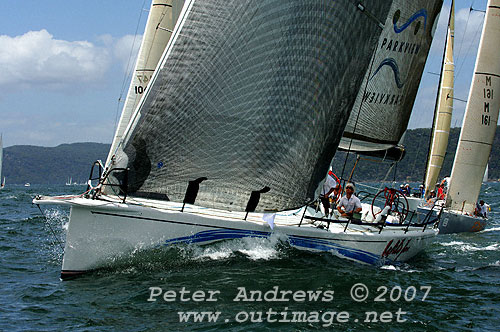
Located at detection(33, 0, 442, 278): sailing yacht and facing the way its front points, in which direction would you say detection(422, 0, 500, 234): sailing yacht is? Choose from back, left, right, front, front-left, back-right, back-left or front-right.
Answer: back

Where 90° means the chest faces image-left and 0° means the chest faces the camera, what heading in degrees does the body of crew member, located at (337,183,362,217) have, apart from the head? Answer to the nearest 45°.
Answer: approximately 0°

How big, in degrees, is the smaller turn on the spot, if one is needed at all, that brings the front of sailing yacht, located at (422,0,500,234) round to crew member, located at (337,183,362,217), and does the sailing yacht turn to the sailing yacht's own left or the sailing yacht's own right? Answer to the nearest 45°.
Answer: approximately 45° to the sailing yacht's own left

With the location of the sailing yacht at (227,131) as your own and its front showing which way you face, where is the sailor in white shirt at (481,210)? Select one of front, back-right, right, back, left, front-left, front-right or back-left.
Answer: back

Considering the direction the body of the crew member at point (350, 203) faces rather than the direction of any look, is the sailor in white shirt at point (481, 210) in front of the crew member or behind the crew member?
behind

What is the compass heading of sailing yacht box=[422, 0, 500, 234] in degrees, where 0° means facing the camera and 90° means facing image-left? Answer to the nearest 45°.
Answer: approximately 45°

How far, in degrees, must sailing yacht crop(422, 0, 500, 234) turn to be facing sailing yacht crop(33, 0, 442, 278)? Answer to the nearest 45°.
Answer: approximately 45° to its left

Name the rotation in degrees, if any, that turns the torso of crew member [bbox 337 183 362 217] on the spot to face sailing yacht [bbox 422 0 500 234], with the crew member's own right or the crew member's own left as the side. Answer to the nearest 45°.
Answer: approximately 180°

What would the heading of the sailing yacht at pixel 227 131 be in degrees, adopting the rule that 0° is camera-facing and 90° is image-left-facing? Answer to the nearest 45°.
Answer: approximately 45°
